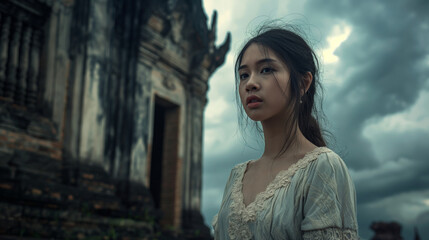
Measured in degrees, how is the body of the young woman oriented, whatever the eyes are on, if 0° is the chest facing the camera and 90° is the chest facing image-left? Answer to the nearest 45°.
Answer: approximately 45°

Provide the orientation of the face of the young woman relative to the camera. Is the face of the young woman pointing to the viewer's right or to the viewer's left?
to the viewer's left

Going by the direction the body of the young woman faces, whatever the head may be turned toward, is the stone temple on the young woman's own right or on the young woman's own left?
on the young woman's own right
